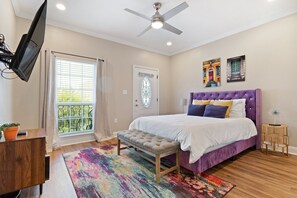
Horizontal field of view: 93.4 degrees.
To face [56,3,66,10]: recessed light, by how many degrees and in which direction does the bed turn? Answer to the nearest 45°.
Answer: approximately 45° to its right

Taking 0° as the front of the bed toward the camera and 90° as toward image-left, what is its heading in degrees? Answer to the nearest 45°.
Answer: approximately 45°

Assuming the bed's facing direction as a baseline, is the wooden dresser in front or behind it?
in front

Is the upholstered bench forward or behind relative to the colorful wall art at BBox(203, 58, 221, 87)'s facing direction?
forward

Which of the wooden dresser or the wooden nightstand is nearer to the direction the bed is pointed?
the wooden dresser

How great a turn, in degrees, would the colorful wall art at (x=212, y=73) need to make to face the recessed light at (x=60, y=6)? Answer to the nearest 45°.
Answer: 0° — it already faces it

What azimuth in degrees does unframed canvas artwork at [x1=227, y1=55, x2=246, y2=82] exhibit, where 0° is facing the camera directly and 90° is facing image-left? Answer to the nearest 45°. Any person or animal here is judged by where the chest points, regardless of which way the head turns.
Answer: approximately 45°

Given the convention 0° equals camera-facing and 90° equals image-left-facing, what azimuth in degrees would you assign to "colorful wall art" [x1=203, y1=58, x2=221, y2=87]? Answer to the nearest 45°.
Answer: approximately 45°
